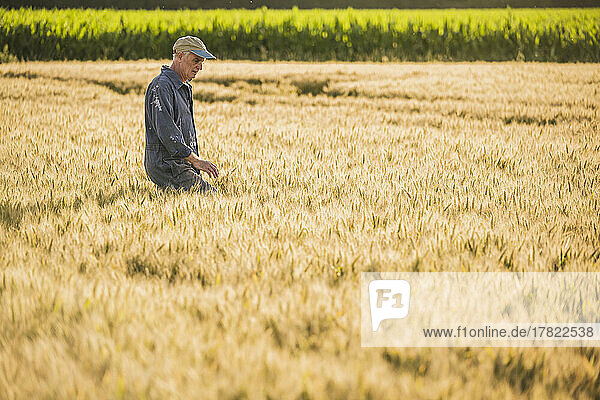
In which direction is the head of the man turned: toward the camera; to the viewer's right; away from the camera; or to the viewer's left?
to the viewer's right

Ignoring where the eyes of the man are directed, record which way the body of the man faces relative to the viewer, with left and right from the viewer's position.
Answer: facing to the right of the viewer
